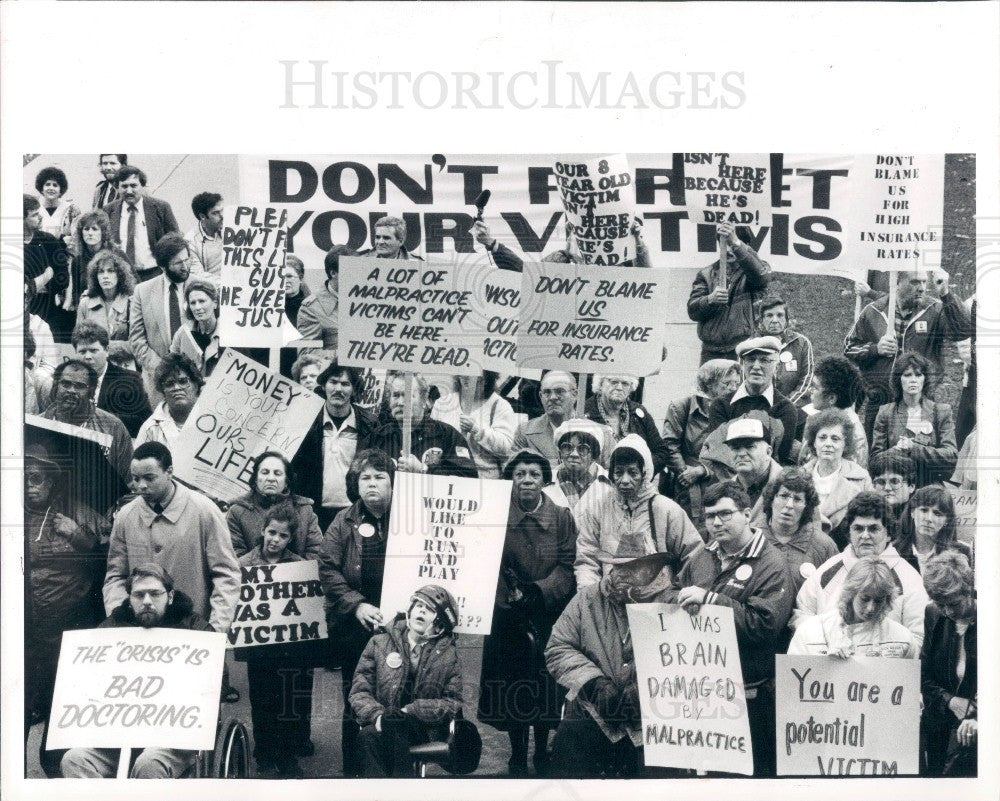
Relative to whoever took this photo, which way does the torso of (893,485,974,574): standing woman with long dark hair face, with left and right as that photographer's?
facing the viewer

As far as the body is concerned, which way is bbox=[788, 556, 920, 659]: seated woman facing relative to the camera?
toward the camera

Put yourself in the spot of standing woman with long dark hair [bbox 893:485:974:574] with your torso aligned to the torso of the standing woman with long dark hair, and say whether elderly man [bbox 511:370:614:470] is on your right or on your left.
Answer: on your right

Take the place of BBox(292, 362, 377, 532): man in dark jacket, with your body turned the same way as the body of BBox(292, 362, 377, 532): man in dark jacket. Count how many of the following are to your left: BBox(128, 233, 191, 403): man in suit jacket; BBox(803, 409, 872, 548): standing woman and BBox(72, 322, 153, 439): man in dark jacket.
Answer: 1

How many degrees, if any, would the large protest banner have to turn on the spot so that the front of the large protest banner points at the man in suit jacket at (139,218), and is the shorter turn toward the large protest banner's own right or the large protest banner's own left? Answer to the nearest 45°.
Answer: approximately 90° to the large protest banner's own right

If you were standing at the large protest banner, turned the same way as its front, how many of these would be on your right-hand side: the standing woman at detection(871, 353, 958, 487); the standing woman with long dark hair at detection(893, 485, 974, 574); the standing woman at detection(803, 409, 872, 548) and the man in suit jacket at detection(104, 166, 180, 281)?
1

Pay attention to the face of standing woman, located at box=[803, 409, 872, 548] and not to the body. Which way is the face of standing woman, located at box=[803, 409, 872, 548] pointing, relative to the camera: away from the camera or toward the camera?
toward the camera

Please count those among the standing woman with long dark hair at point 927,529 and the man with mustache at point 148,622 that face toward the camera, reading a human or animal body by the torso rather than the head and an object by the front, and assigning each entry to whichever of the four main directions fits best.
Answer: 2

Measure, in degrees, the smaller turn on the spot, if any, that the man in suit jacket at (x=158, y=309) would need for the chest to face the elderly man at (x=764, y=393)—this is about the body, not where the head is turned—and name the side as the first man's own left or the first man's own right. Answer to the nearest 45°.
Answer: approximately 45° to the first man's own left

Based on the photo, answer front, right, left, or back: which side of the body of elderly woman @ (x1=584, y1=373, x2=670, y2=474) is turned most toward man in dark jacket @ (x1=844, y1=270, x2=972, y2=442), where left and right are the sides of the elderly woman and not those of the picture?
left

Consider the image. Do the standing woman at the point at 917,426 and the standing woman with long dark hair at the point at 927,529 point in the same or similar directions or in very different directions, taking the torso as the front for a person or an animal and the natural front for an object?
same or similar directions

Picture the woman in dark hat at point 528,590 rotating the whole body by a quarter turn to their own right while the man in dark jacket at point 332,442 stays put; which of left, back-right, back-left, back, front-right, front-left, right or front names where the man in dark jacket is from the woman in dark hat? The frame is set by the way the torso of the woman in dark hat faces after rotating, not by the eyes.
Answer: front

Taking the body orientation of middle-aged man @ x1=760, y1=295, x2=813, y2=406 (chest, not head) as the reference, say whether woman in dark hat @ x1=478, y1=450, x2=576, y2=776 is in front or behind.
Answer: in front

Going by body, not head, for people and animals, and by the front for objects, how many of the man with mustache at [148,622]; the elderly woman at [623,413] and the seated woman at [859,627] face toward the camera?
3

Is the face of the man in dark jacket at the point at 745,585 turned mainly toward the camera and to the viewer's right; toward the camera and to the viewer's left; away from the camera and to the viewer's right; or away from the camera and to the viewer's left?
toward the camera and to the viewer's left

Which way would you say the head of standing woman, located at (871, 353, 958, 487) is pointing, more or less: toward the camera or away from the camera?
toward the camera

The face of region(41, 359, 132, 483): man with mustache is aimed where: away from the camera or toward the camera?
toward the camera
